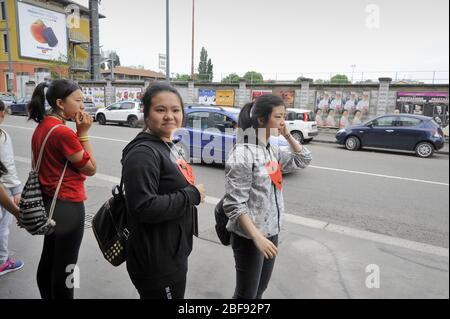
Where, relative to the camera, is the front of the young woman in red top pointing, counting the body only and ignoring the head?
to the viewer's right

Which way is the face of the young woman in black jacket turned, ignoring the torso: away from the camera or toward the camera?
toward the camera

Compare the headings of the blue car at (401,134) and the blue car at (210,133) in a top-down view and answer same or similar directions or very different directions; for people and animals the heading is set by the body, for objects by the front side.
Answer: very different directions

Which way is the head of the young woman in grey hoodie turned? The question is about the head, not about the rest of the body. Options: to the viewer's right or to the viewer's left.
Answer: to the viewer's right

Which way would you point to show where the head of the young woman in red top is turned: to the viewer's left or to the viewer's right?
to the viewer's right
